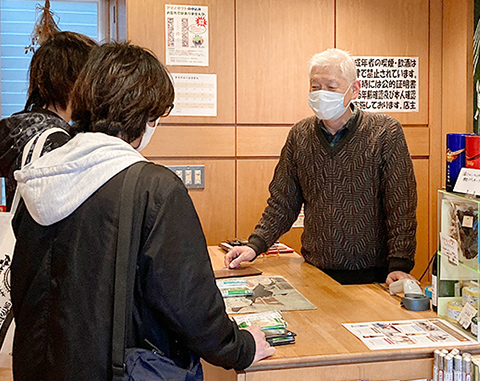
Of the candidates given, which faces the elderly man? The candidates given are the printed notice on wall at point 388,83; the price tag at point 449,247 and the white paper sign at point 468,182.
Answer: the printed notice on wall

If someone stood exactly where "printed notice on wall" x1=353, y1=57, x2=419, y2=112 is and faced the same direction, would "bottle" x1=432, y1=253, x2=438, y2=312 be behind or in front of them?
in front

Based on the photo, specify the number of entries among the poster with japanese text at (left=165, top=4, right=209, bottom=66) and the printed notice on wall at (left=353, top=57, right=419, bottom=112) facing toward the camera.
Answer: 2

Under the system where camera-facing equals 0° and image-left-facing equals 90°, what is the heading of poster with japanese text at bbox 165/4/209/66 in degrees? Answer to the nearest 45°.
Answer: approximately 0°

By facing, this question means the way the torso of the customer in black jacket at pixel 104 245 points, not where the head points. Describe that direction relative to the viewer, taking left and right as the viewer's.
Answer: facing away from the viewer and to the right of the viewer

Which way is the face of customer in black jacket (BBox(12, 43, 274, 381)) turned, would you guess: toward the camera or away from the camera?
away from the camera

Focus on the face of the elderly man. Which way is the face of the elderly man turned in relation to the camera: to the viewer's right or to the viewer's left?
to the viewer's left

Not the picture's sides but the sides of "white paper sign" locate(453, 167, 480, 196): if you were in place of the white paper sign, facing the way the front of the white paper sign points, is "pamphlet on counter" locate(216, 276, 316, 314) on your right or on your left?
on your right

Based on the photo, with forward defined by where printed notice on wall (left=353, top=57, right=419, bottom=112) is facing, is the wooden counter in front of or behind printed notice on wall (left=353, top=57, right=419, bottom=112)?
in front

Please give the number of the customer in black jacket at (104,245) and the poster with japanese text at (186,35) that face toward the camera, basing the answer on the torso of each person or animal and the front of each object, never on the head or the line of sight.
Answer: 1

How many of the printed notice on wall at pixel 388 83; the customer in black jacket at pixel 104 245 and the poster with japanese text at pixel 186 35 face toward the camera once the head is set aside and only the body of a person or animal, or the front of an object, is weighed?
2
